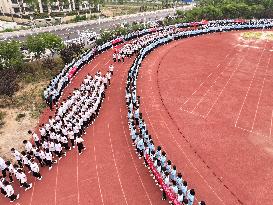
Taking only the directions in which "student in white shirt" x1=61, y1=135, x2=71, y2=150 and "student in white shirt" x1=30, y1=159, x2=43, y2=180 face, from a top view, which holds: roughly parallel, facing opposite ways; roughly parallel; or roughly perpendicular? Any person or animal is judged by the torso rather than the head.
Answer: roughly parallel

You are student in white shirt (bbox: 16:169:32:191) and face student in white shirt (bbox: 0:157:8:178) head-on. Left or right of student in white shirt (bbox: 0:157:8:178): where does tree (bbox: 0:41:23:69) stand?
right

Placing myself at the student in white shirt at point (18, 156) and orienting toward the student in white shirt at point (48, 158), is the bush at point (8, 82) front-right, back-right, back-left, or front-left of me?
back-left
